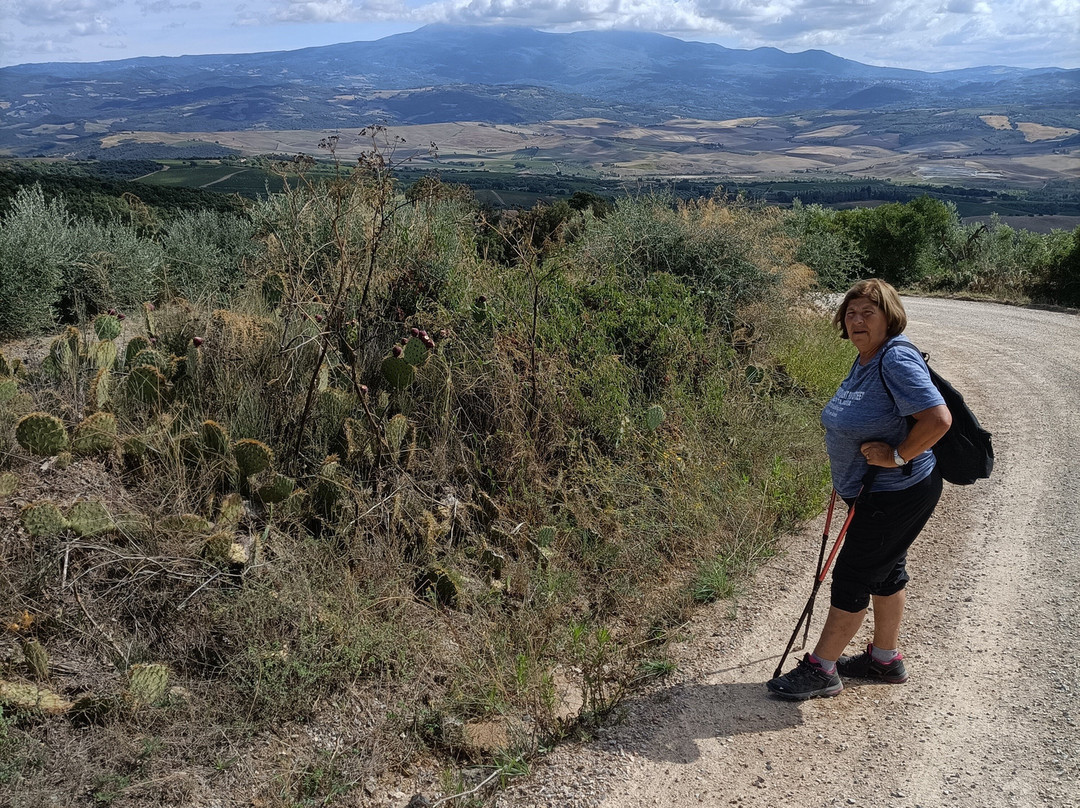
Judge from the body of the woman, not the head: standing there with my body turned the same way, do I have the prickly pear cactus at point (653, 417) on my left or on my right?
on my right

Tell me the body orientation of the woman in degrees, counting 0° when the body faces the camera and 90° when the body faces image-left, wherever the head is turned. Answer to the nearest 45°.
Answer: approximately 90°

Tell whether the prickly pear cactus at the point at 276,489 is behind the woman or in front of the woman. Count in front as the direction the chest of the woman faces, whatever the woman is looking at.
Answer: in front

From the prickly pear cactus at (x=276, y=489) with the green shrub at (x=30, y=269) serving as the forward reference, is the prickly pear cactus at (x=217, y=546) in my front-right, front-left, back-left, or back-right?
back-left

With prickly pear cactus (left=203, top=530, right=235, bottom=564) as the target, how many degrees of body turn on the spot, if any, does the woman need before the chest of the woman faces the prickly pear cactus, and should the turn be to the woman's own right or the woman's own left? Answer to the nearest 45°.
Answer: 0° — they already face it
